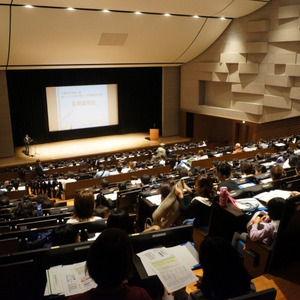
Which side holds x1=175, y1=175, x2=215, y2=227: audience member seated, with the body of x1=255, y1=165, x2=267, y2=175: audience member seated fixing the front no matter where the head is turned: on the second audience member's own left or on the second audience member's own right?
on the second audience member's own left

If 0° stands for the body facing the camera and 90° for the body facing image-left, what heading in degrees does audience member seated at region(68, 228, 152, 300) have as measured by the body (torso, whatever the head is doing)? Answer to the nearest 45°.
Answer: approximately 180°

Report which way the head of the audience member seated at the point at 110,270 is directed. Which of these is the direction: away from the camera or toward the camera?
away from the camera

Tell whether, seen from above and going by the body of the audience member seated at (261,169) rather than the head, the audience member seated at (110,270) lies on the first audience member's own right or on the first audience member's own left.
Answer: on the first audience member's own left

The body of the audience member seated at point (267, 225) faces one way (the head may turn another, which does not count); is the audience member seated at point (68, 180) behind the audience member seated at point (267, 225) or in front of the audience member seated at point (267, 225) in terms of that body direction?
in front

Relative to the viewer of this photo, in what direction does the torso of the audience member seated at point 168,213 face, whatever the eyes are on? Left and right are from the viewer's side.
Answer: facing away from the viewer and to the left of the viewer

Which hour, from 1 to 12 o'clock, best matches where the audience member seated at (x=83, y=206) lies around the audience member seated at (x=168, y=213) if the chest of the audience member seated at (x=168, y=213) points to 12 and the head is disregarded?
the audience member seated at (x=83, y=206) is roughly at 10 o'clock from the audience member seated at (x=168, y=213).

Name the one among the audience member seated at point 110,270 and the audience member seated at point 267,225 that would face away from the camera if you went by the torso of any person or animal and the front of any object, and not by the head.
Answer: the audience member seated at point 110,270

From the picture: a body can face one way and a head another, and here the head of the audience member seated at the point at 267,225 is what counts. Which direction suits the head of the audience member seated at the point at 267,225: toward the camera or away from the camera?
away from the camera

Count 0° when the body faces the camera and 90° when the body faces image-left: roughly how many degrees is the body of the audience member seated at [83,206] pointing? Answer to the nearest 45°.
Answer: approximately 180°

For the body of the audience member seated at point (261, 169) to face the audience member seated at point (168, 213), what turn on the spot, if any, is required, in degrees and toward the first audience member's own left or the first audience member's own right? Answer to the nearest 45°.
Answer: approximately 135° to the first audience member's own left

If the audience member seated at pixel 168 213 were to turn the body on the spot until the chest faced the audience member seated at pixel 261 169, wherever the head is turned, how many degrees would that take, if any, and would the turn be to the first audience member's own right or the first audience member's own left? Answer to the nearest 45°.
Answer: approximately 90° to the first audience member's own right

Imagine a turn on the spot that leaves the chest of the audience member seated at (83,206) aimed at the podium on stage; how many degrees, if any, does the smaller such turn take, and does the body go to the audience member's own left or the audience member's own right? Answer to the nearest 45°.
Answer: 0° — they already face it
